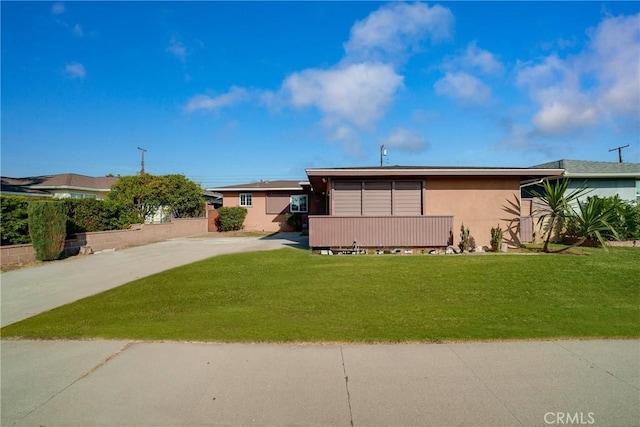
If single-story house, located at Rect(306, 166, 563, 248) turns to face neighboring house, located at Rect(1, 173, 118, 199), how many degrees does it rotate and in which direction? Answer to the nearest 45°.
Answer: approximately 90° to its right

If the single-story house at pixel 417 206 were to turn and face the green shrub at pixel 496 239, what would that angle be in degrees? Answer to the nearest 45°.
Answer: approximately 90° to its left

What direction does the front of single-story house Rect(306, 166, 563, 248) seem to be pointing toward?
toward the camera

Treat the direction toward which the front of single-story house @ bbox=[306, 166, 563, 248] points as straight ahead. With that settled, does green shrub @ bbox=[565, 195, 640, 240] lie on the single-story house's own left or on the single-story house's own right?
on the single-story house's own left

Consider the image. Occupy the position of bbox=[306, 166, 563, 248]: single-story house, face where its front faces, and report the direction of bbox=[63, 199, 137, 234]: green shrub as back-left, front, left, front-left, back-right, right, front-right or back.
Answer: right

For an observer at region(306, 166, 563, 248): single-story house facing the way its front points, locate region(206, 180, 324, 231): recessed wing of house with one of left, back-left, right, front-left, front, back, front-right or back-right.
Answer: back-right

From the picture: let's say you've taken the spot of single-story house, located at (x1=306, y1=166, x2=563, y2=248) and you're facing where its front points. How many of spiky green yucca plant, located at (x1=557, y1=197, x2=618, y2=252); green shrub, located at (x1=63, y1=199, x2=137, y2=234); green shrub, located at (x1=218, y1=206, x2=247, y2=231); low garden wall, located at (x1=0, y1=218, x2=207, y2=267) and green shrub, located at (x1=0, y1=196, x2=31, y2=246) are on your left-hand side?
1

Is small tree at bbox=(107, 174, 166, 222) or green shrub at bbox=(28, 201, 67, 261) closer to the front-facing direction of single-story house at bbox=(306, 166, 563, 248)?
the green shrub

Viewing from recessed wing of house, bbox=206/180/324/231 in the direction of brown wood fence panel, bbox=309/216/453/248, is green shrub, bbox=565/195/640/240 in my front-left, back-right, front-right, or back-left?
front-left

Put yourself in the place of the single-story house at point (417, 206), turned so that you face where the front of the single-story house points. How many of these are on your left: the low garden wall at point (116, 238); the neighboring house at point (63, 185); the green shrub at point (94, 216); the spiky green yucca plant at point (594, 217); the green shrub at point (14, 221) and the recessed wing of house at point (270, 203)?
1

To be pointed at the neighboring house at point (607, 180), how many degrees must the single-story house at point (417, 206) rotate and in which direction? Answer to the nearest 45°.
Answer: approximately 135° to its left

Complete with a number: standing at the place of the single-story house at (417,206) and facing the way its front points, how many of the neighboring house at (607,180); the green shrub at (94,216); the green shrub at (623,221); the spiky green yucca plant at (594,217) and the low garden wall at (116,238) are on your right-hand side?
2

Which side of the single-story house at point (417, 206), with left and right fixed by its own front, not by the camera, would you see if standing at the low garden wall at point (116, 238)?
right

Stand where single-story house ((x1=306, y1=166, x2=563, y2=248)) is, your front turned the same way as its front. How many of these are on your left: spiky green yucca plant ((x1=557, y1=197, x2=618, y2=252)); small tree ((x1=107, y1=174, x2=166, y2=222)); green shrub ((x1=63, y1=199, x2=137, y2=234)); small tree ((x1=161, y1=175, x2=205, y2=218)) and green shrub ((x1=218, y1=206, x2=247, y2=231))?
1

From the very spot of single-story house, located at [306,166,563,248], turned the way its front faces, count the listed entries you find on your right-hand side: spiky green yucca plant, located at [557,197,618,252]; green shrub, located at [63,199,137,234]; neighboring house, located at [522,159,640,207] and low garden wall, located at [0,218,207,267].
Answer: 2

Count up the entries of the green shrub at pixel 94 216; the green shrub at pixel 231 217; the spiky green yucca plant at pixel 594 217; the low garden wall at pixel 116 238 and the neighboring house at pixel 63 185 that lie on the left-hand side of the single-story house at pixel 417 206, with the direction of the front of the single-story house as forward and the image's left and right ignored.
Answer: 1

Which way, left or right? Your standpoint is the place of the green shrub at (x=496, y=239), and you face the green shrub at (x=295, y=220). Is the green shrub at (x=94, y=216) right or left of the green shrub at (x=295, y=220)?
left

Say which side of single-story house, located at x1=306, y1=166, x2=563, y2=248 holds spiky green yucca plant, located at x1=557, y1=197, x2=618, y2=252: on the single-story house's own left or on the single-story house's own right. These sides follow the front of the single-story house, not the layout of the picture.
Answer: on the single-story house's own left
